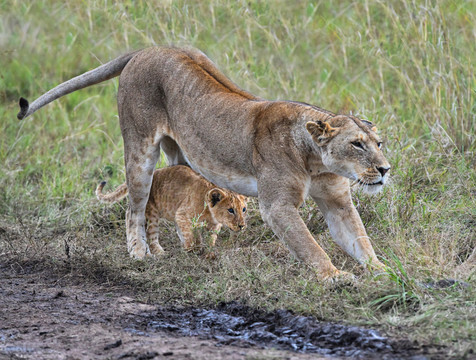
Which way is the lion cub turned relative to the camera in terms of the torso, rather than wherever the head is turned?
to the viewer's right
